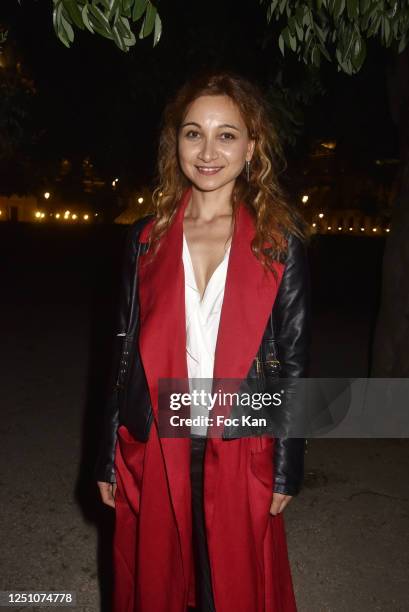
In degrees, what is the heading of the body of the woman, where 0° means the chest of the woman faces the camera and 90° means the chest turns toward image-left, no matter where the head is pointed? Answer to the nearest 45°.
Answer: approximately 0°
